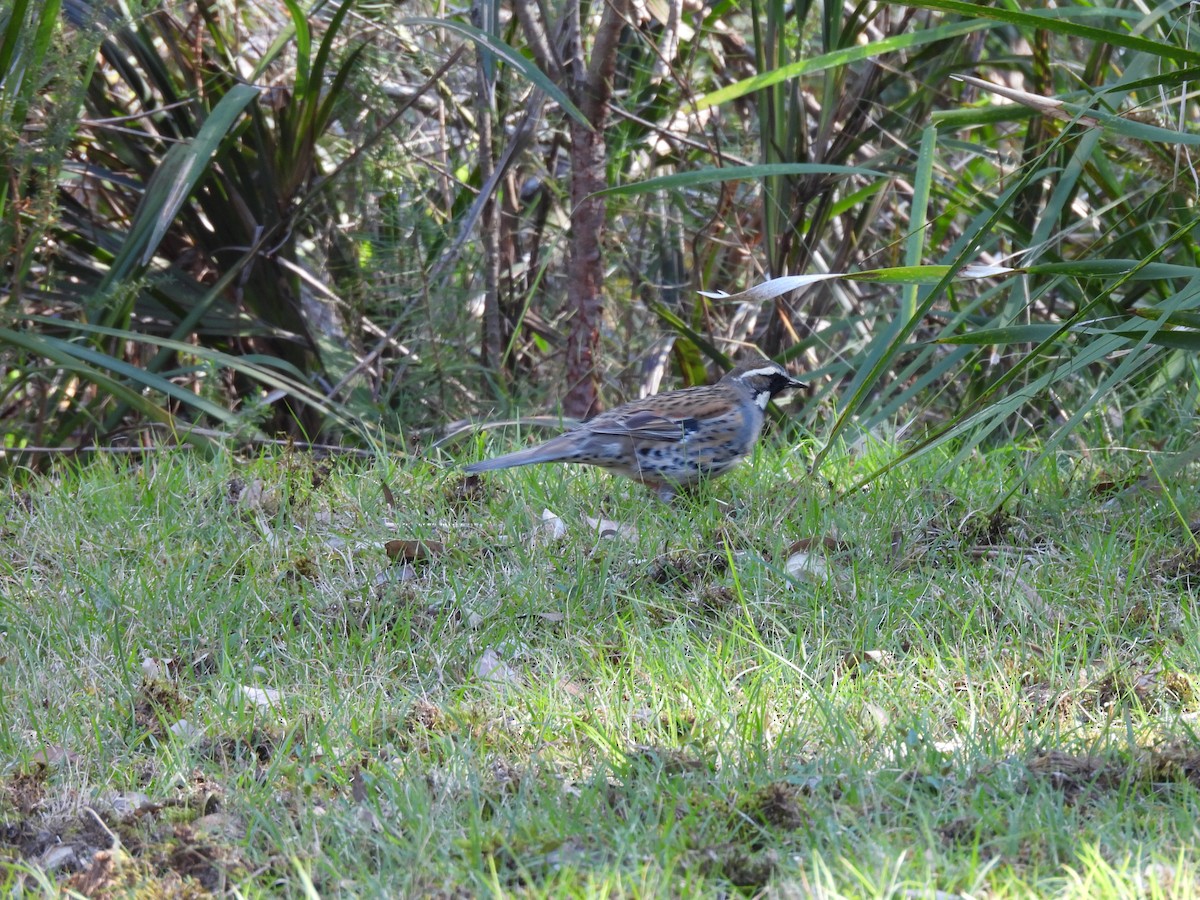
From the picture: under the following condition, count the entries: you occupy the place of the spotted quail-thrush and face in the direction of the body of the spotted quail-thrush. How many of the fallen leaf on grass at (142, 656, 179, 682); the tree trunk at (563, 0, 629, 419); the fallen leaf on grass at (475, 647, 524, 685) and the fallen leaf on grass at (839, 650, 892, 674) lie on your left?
1

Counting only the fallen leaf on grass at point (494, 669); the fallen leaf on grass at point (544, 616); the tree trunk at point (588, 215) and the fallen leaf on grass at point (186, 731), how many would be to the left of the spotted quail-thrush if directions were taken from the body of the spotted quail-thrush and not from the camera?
1

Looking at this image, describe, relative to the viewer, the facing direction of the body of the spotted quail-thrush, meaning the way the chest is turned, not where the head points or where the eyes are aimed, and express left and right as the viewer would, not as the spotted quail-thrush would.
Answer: facing to the right of the viewer

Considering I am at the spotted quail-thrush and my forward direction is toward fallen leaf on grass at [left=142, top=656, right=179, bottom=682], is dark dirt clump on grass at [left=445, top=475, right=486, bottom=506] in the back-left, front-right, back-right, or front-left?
front-right

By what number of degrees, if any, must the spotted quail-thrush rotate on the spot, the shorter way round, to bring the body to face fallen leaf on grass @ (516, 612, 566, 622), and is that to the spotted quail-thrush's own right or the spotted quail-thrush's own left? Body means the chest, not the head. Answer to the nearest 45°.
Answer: approximately 90° to the spotted quail-thrush's own right

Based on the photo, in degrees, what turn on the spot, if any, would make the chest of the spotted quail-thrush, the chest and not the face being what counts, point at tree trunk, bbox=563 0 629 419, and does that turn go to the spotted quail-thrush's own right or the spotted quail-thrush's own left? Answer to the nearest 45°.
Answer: approximately 90° to the spotted quail-thrush's own left

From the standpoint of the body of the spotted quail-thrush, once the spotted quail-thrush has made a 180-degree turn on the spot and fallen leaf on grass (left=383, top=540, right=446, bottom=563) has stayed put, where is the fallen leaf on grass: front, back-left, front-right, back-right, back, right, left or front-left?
front-left

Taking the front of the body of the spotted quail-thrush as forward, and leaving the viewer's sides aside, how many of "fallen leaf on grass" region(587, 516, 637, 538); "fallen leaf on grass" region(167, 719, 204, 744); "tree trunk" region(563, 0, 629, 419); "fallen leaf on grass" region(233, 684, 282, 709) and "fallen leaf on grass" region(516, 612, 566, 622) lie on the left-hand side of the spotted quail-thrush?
1

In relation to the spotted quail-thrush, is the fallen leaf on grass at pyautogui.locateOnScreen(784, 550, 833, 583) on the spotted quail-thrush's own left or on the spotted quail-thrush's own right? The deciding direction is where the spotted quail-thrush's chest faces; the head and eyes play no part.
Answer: on the spotted quail-thrush's own right

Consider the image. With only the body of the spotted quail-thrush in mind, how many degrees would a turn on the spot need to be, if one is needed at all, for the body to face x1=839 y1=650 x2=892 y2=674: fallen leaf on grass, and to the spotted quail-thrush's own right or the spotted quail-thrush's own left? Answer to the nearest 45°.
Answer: approximately 90° to the spotted quail-thrush's own right

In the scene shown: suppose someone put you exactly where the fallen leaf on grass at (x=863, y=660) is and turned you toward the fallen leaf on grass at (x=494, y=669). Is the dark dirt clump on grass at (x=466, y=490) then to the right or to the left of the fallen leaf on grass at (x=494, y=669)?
right

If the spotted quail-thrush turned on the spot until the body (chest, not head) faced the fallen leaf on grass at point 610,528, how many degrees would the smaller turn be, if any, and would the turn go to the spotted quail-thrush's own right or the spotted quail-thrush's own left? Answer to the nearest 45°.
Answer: approximately 90° to the spotted quail-thrush's own right

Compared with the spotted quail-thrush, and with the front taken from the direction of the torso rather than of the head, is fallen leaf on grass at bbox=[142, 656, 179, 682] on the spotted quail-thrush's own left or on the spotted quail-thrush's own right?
on the spotted quail-thrush's own right

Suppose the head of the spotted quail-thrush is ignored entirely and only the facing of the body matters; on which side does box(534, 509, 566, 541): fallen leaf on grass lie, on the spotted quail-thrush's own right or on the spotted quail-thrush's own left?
on the spotted quail-thrush's own right

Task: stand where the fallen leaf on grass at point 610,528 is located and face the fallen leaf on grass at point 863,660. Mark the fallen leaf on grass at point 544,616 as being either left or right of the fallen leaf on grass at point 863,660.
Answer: right

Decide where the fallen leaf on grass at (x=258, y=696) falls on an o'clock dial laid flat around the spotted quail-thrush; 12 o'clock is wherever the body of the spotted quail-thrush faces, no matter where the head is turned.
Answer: The fallen leaf on grass is roughly at 4 o'clock from the spotted quail-thrush.

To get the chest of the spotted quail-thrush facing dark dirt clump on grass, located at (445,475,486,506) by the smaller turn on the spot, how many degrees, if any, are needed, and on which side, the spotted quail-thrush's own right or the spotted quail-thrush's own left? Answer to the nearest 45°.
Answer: approximately 180°

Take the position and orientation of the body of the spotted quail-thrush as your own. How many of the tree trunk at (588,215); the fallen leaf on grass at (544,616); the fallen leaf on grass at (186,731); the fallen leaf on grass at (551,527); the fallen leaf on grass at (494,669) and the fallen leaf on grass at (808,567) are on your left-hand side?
1
